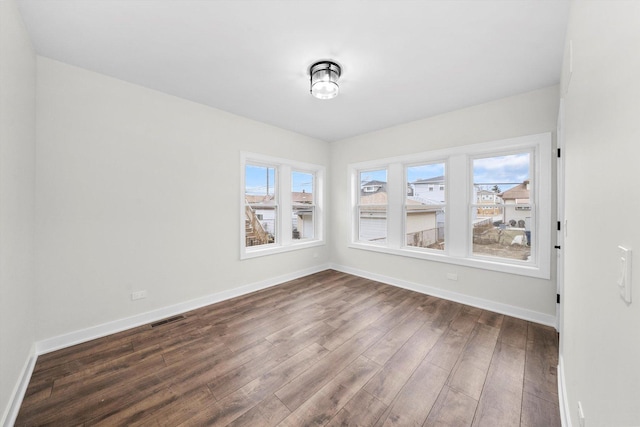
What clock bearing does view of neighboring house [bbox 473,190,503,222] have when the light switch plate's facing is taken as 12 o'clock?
The view of neighboring house is roughly at 2 o'clock from the light switch plate.

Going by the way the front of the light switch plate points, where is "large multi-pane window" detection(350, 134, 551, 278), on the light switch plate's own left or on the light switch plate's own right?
on the light switch plate's own right

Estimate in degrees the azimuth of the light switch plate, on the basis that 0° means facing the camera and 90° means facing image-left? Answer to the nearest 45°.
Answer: approximately 90°

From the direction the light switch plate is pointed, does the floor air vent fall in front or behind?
in front

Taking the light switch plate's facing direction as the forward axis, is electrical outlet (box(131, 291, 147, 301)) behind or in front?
in front

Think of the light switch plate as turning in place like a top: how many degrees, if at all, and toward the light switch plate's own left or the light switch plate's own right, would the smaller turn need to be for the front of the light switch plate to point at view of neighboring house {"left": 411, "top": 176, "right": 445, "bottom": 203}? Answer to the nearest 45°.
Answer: approximately 45° to the light switch plate's own right

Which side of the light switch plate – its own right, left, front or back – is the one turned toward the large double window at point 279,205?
front

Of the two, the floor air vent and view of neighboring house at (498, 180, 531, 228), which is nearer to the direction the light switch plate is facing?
the floor air vent

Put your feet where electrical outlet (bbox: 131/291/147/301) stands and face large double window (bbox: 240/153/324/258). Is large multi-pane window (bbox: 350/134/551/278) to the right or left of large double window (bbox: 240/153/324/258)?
right

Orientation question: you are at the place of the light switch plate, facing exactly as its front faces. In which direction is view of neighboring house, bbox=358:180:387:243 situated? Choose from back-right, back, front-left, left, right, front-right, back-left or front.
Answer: front-right
